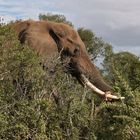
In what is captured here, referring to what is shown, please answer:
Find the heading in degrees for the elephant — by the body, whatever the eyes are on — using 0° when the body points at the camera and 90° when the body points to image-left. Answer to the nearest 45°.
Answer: approximately 270°

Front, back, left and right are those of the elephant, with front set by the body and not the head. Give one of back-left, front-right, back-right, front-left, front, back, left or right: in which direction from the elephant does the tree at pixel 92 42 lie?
left
